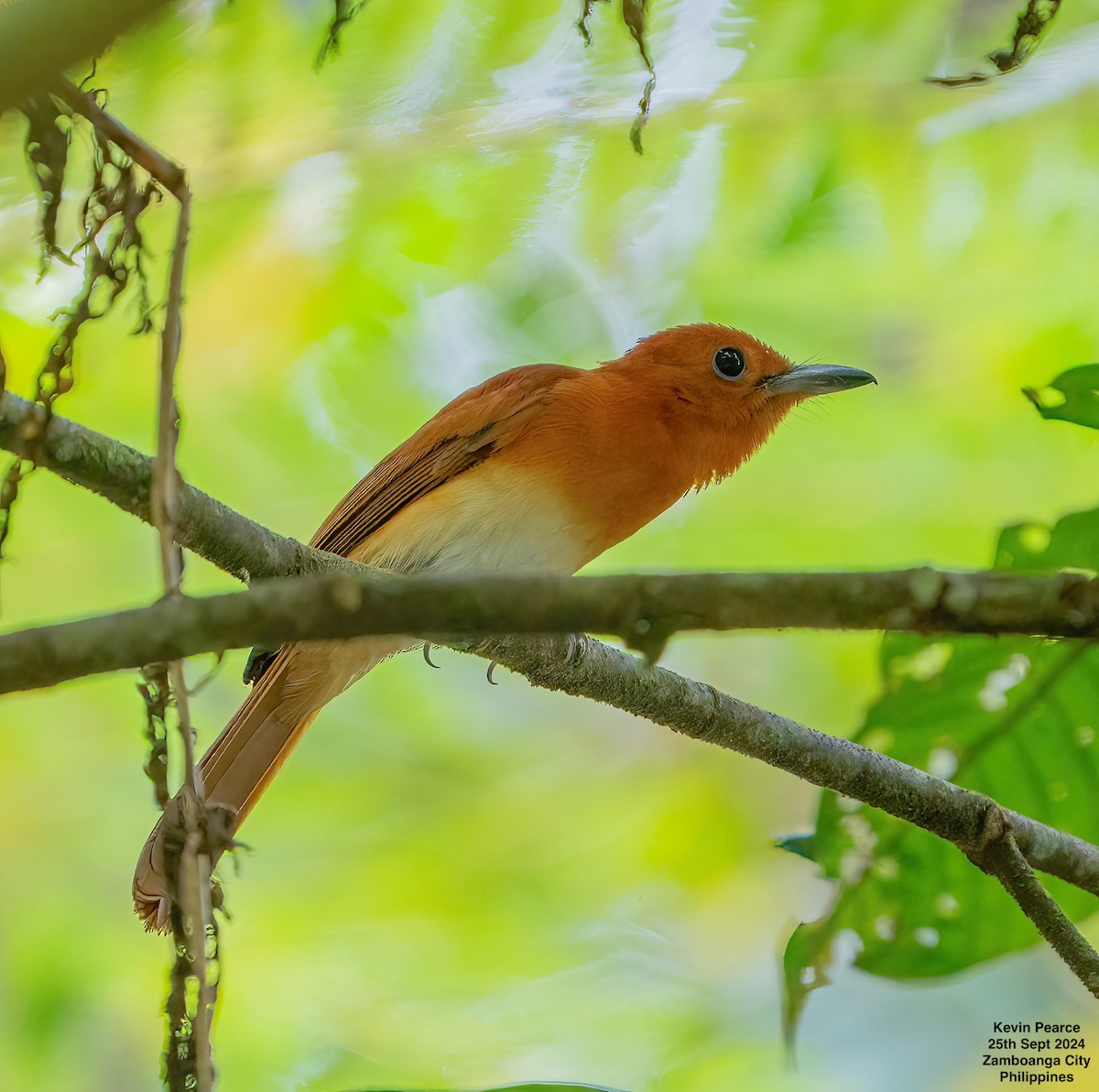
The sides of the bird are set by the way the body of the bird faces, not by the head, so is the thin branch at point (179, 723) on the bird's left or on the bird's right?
on the bird's right

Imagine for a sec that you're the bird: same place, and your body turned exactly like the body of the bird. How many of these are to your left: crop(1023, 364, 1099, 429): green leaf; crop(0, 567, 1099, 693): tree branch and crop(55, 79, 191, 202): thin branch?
0

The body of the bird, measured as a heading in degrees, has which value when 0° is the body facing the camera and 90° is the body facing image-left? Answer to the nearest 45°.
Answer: approximately 270°

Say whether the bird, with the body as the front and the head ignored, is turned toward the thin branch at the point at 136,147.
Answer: no

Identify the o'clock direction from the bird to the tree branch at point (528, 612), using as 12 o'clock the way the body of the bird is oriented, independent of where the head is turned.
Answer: The tree branch is roughly at 3 o'clock from the bird.

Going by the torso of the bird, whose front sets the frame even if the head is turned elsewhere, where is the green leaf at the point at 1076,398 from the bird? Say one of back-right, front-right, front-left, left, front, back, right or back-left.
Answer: front-right
